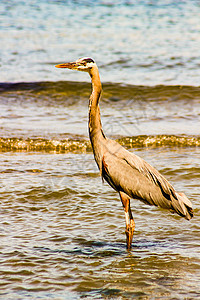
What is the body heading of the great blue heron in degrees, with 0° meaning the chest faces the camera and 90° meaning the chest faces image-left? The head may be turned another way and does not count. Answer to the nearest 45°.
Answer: approximately 90°
